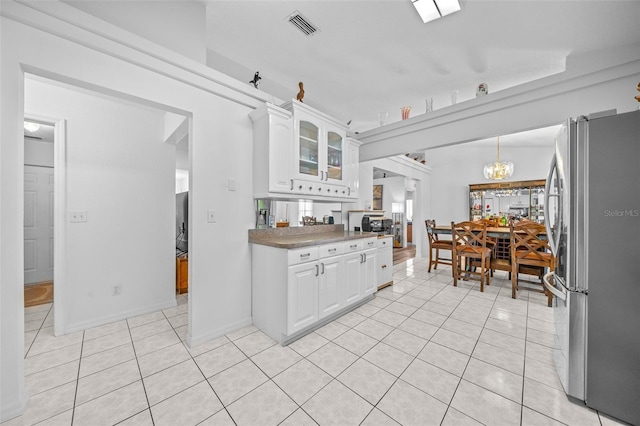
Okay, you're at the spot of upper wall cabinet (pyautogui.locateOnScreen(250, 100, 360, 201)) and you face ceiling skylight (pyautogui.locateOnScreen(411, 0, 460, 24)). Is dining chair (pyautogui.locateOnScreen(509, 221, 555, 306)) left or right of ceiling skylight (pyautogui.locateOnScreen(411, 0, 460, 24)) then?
left

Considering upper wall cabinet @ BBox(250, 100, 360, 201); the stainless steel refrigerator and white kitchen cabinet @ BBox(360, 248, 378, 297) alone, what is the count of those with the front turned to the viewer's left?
1

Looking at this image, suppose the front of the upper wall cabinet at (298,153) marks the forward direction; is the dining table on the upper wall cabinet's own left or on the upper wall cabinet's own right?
on the upper wall cabinet's own left

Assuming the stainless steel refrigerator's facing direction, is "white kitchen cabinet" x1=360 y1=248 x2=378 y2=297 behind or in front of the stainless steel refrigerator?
in front

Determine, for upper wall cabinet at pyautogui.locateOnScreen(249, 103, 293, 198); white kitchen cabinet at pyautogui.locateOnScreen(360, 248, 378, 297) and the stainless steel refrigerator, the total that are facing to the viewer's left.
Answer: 1

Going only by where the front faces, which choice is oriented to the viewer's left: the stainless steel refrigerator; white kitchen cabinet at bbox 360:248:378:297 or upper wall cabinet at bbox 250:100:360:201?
the stainless steel refrigerator

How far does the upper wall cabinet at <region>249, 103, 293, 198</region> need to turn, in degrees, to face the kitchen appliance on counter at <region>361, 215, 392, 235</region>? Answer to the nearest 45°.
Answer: approximately 90° to its left

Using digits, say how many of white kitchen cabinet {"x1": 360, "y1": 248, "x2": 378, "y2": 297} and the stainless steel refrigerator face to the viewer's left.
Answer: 1

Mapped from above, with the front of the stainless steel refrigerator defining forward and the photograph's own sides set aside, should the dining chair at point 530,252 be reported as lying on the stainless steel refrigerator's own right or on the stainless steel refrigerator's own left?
on the stainless steel refrigerator's own right

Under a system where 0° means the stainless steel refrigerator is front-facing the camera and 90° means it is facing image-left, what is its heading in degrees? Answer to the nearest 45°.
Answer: approximately 90°

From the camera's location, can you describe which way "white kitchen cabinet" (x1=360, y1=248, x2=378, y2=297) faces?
facing the viewer and to the right of the viewer

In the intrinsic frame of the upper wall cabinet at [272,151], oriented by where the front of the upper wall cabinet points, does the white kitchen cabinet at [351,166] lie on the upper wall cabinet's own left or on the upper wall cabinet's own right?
on the upper wall cabinet's own left

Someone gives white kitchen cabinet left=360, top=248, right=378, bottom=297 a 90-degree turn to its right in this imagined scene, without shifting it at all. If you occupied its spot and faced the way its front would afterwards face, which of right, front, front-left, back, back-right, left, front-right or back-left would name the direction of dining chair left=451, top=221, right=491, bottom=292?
back
